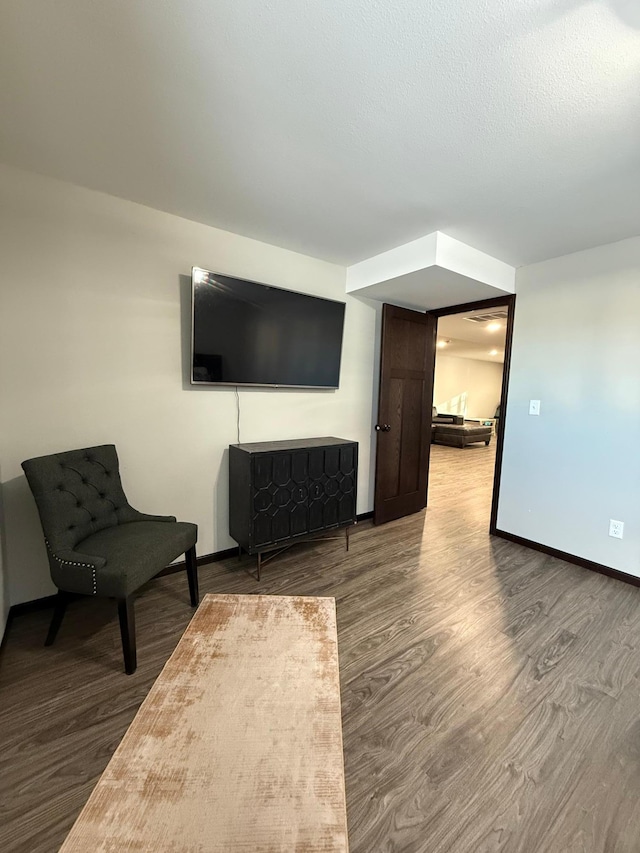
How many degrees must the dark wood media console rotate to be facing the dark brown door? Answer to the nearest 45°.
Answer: approximately 90° to its left

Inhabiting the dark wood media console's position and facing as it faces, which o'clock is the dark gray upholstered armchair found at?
The dark gray upholstered armchair is roughly at 3 o'clock from the dark wood media console.

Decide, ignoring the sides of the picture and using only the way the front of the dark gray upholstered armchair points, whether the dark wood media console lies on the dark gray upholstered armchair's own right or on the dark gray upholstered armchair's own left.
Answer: on the dark gray upholstered armchair's own left

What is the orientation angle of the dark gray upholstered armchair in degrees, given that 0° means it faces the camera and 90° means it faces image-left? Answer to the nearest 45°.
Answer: approximately 315°

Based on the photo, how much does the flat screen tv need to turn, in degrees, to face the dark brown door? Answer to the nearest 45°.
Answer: approximately 90° to its left
